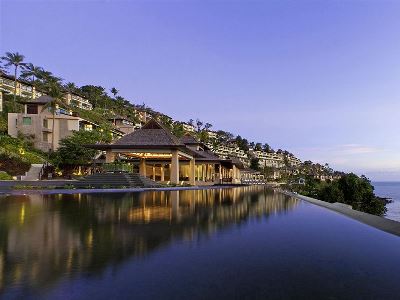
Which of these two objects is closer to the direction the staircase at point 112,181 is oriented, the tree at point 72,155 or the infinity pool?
the infinity pool

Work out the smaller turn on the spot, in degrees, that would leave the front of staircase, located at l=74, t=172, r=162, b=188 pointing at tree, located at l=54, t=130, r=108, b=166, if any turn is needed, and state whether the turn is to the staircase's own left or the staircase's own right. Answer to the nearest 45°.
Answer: approximately 180°

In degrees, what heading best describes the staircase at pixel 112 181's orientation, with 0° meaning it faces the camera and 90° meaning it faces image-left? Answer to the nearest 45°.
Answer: approximately 0°

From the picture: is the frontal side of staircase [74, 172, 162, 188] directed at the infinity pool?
yes
